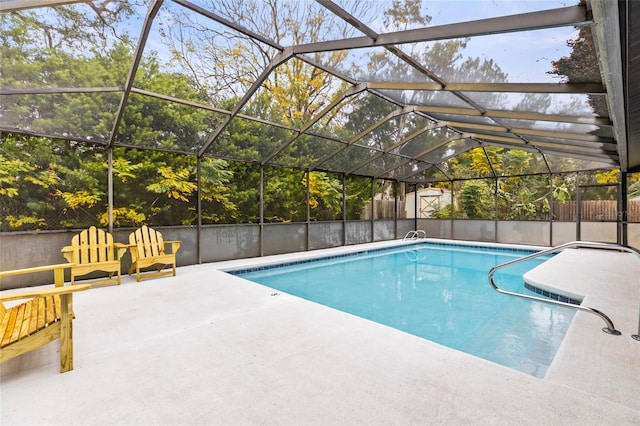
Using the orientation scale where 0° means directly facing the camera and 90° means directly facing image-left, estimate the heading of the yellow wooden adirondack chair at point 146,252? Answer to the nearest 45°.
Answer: approximately 315°

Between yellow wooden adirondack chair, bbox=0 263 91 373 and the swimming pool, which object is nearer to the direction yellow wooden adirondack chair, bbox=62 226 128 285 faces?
the yellow wooden adirondack chair

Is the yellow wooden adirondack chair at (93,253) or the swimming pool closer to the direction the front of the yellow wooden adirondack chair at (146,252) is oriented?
the swimming pool

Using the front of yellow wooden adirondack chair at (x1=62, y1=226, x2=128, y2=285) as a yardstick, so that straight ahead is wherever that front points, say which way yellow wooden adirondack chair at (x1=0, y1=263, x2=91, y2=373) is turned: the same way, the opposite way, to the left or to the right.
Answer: to the left

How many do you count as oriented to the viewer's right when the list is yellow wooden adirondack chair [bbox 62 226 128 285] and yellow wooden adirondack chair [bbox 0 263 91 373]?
1

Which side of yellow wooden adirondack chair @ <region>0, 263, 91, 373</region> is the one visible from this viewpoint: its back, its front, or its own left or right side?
right

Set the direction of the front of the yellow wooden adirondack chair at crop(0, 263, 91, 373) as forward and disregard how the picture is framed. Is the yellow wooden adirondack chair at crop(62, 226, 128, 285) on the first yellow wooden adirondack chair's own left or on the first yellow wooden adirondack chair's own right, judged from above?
on the first yellow wooden adirondack chair's own left
